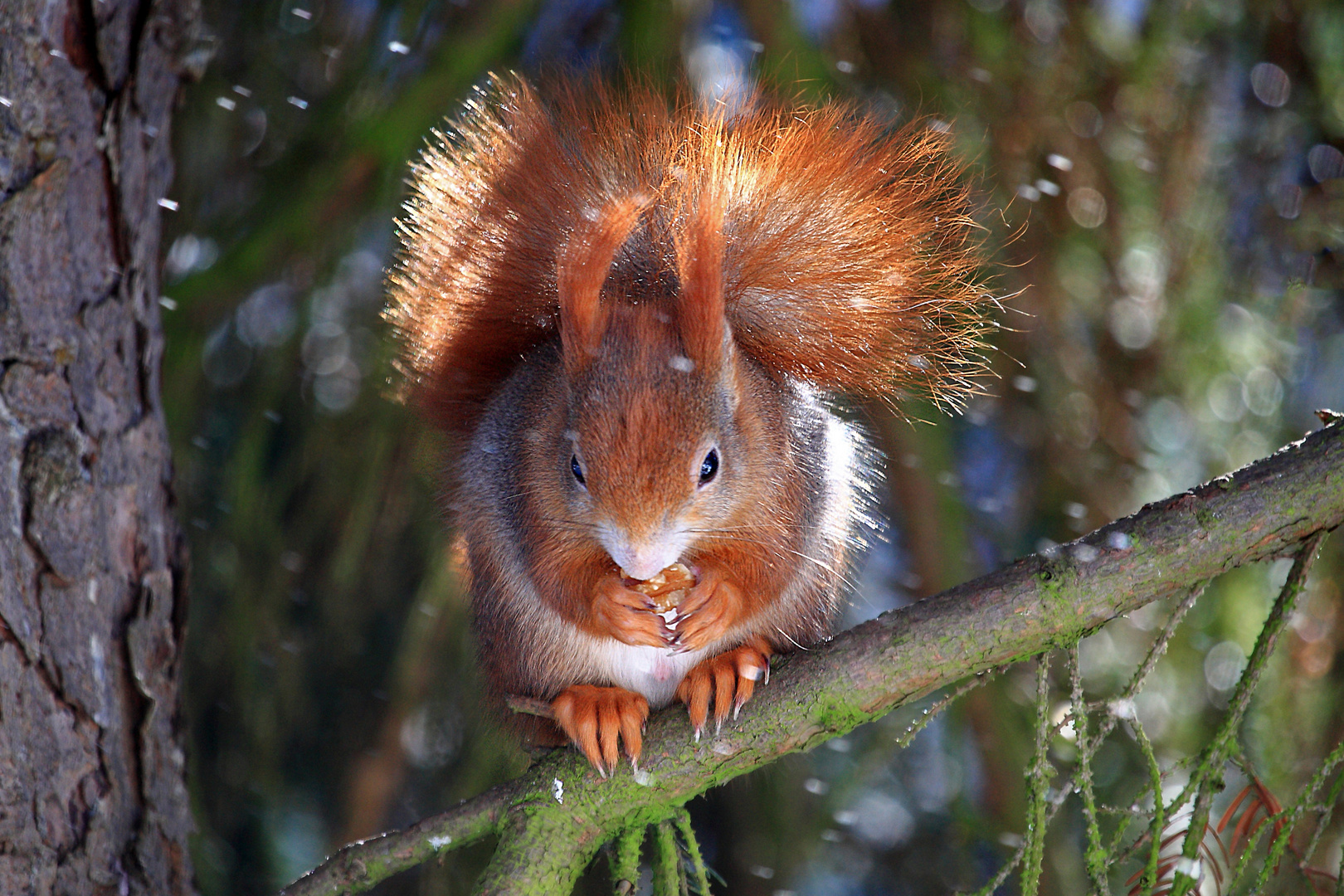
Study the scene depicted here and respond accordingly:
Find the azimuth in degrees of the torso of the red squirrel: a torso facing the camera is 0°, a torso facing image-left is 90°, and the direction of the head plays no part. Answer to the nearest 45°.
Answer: approximately 0°
